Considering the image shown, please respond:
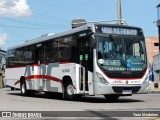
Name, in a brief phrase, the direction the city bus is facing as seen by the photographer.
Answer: facing the viewer and to the right of the viewer
